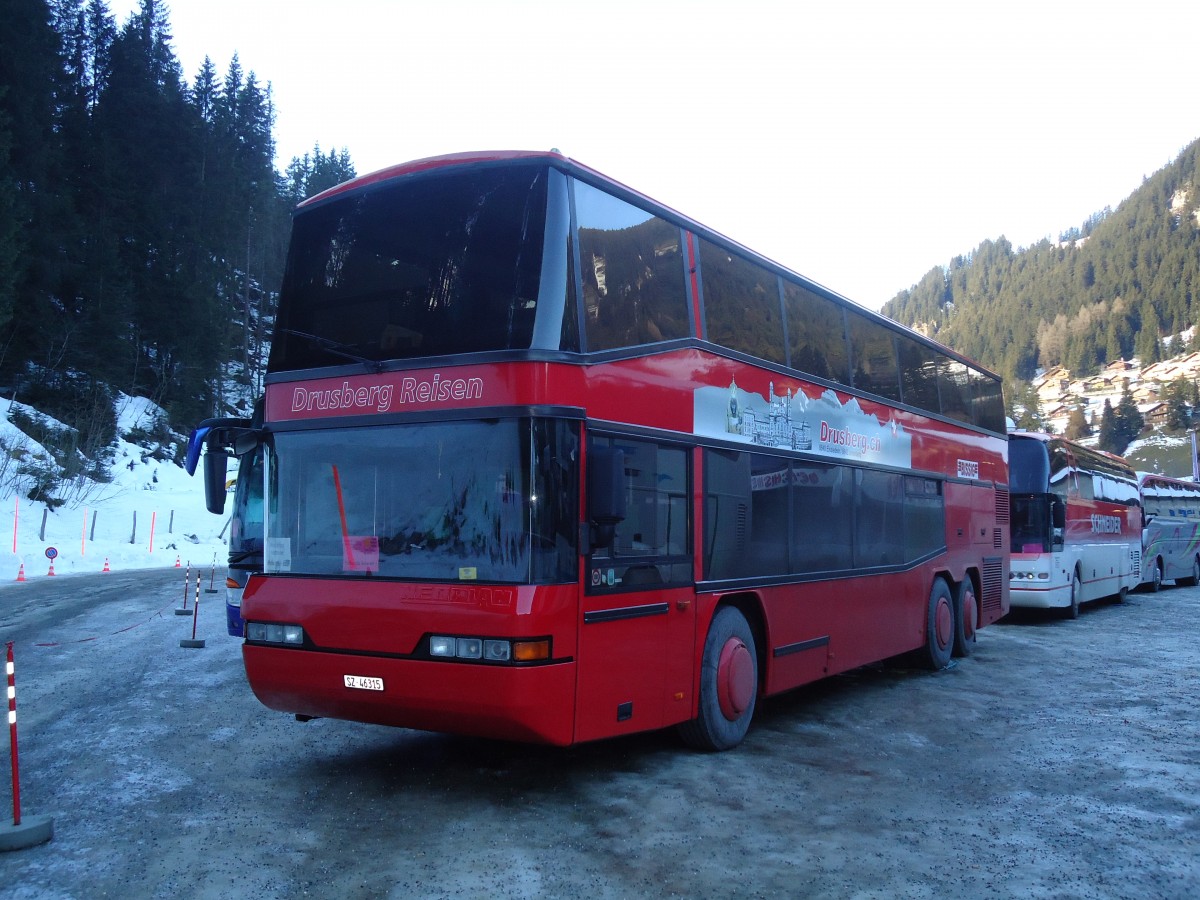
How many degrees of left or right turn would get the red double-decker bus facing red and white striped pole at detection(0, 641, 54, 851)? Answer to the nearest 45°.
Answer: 0° — it already faces it
